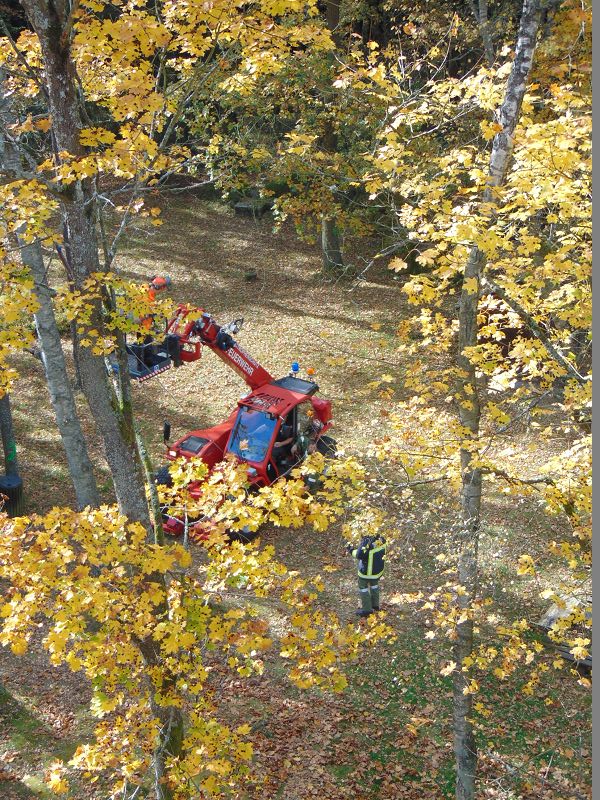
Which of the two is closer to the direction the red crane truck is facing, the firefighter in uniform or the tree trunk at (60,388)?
the tree trunk

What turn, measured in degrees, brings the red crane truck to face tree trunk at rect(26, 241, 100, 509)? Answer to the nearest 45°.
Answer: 0° — it already faces it
